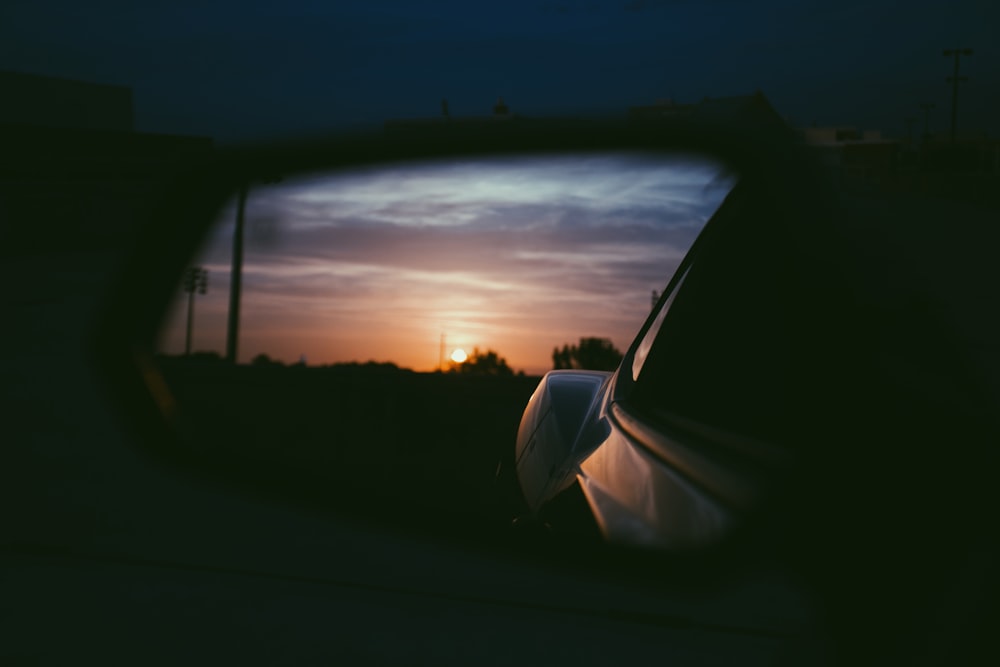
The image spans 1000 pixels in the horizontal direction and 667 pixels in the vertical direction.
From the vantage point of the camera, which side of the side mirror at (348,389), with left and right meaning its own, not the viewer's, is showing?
front

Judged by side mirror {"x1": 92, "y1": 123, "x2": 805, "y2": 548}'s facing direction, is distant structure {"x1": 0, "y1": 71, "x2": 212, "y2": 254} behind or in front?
behind
